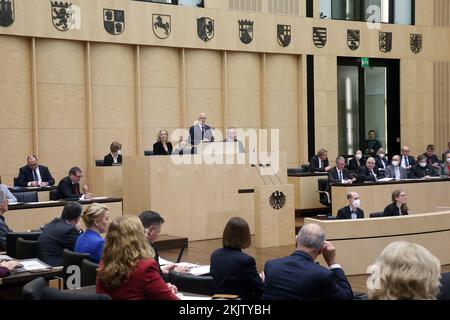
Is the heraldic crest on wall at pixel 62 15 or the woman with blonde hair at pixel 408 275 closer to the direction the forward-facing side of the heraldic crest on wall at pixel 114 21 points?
the woman with blonde hair

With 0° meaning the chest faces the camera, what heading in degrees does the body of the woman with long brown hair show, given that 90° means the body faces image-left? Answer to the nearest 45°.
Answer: approximately 225°

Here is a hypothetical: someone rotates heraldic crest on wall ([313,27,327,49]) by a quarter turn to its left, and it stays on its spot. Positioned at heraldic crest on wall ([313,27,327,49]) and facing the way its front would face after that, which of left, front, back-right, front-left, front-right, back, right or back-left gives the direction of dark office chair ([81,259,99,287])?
right

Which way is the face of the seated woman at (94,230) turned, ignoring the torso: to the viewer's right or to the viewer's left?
to the viewer's right

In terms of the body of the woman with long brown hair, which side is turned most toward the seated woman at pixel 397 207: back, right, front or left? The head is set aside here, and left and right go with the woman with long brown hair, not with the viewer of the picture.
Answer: front

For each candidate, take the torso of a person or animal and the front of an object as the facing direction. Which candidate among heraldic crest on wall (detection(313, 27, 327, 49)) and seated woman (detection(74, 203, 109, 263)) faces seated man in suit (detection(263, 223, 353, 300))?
the heraldic crest on wall

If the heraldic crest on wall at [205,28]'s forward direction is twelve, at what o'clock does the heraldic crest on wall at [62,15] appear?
the heraldic crest on wall at [62,15] is roughly at 2 o'clock from the heraldic crest on wall at [205,28].

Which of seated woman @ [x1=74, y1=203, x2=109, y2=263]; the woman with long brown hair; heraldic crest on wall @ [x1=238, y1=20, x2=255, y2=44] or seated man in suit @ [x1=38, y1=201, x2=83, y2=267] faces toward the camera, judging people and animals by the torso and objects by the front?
the heraldic crest on wall

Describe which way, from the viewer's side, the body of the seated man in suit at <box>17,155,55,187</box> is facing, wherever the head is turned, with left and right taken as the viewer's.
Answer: facing the viewer

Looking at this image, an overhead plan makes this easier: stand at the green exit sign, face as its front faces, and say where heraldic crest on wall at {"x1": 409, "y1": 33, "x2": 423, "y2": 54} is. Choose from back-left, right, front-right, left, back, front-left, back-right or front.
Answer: back-left

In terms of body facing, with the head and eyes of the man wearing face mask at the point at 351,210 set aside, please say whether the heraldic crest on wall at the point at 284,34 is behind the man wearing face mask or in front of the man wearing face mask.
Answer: behind

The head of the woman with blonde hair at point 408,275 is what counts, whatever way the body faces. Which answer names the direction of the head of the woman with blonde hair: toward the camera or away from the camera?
away from the camera

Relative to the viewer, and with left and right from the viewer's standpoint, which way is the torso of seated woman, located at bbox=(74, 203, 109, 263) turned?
facing away from the viewer and to the right of the viewer

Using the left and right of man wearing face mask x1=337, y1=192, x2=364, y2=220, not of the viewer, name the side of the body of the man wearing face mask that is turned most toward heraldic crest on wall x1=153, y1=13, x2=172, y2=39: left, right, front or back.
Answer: back

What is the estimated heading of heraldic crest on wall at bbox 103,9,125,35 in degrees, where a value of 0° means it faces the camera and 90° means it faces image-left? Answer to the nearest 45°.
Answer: approximately 0°

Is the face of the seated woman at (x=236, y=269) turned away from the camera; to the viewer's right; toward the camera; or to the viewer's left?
away from the camera
